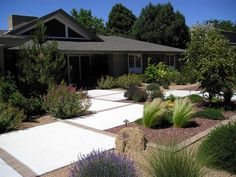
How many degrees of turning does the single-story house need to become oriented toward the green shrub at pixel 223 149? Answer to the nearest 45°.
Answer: approximately 45° to its right

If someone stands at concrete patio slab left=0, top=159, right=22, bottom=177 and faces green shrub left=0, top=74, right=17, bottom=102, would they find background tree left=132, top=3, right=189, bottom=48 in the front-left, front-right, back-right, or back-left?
front-right

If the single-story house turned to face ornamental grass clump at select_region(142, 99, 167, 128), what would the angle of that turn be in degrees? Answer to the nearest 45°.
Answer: approximately 45° to its right

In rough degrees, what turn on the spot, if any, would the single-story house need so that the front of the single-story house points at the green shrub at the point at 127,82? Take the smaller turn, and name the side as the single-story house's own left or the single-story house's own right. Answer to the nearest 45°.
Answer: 0° — it already faces it

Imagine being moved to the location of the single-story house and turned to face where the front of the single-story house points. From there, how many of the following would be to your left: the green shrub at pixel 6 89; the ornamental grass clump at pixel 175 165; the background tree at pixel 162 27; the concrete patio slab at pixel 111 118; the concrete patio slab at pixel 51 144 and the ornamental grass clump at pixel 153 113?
1

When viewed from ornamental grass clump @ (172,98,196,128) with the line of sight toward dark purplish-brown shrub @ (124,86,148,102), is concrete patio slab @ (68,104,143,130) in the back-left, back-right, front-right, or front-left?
front-left

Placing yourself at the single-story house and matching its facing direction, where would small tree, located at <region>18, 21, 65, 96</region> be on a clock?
The small tree is roughly at 2 o'clock from the single-story house.

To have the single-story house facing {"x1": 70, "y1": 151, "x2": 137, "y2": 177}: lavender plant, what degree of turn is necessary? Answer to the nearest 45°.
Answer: approximately 45° to its right

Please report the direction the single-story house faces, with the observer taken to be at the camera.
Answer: facing the viewer and to the right of the viewer

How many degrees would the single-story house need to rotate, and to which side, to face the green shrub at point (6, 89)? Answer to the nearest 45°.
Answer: approximately 45° to its right

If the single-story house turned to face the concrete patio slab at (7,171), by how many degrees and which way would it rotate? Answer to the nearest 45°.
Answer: approximately 45° to its right

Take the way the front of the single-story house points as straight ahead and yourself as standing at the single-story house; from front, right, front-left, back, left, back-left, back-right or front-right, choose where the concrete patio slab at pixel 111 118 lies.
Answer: front-right

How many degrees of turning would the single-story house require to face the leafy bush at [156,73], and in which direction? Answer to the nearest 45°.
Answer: approximately 45° to its left

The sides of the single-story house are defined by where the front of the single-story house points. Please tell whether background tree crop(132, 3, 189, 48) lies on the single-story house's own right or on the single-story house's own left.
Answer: on the single-story house's own left

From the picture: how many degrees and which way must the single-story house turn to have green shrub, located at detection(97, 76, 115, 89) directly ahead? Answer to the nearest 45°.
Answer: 0° — it already faces it

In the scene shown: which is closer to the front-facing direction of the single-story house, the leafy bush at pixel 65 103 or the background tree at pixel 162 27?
the leafy bush

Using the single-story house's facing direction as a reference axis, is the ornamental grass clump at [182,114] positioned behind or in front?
in front

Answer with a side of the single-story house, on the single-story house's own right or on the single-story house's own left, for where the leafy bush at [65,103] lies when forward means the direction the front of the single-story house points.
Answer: on the single-story house's own right
